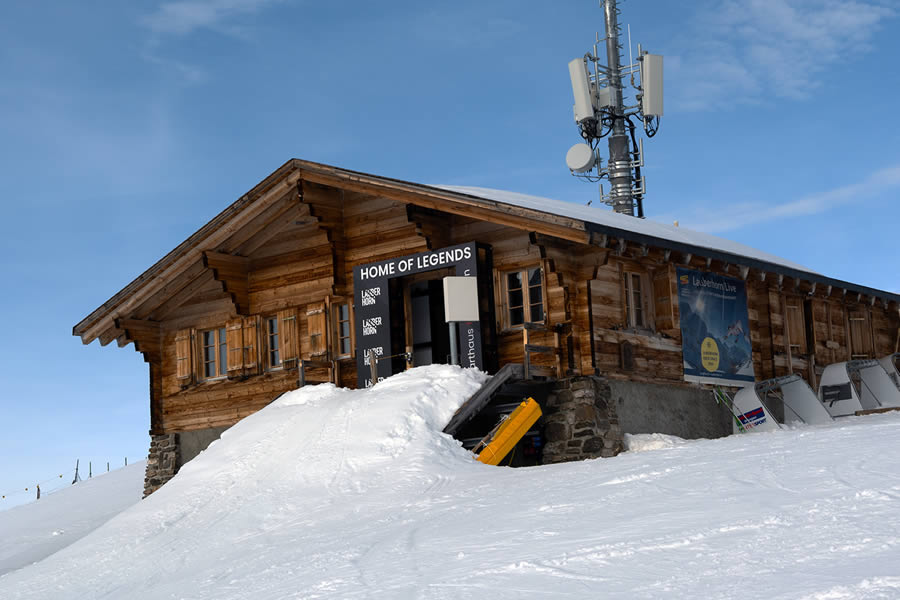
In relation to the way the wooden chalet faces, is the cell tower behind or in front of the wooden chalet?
behind
